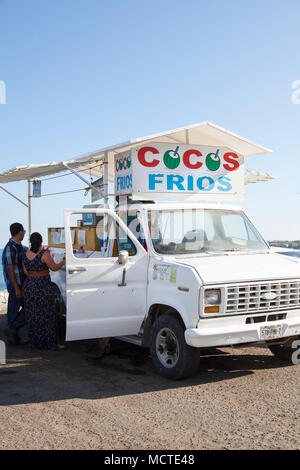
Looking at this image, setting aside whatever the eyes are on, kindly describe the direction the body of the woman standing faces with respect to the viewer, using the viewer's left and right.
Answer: facing away from the viewer and to the right of the viewer

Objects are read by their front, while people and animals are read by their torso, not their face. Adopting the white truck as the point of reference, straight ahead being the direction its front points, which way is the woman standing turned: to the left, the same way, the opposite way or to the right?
to the left

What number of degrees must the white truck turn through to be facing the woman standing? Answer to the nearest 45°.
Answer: approximately 180°

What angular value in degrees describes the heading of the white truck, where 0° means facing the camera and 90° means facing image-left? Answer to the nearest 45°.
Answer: approximately 315°

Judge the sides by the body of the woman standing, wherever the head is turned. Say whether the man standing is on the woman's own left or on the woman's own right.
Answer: on the woman's own left
